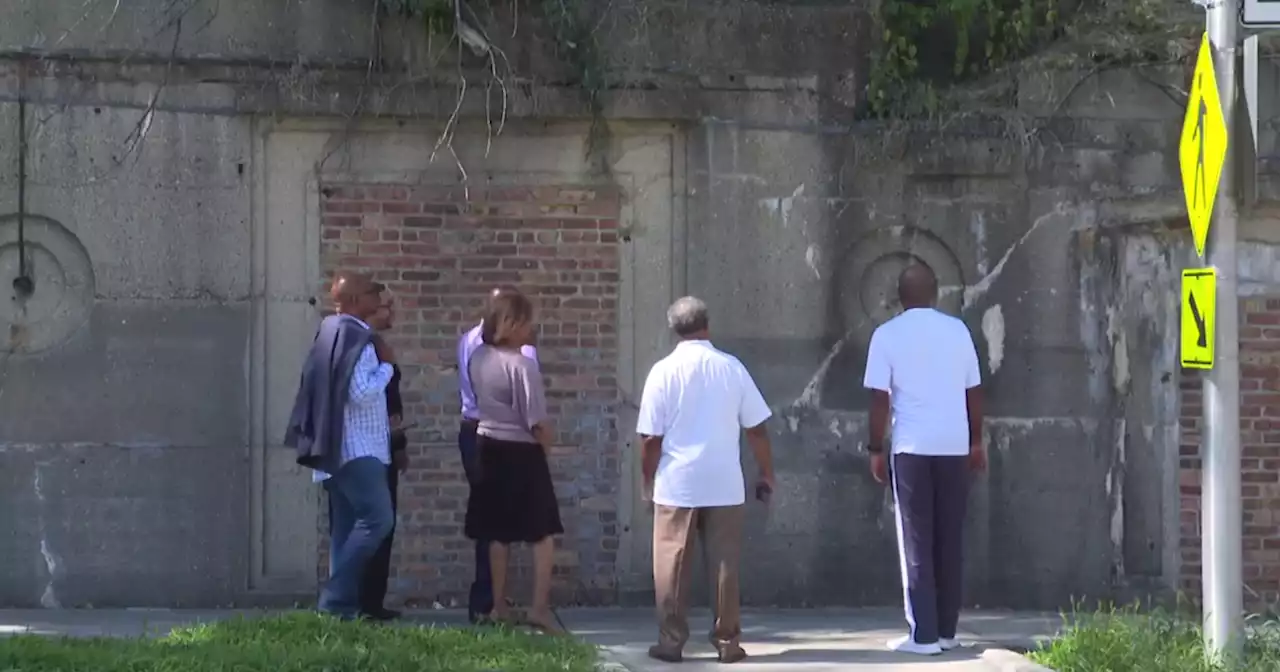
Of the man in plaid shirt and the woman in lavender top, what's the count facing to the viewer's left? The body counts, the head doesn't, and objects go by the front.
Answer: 0

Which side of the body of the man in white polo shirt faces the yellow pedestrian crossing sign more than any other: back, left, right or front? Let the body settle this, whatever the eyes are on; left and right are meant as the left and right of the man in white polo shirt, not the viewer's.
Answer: right

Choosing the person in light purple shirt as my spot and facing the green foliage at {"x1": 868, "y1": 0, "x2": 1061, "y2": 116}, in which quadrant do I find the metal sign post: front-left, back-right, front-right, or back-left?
front-right

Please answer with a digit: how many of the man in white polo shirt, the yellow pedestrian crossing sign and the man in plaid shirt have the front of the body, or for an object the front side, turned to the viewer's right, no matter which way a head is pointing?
1

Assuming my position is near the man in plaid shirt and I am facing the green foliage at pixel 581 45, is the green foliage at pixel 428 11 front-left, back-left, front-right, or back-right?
front-left

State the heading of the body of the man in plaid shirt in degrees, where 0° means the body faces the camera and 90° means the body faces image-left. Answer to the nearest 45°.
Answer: approximately 270°

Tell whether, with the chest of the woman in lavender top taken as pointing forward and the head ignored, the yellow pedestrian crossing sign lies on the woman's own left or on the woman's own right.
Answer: on the woman's own right

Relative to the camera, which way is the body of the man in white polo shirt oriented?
away from the camera

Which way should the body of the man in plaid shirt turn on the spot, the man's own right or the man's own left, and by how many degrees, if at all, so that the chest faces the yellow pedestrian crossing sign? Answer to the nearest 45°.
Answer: approximately 45° to the man's own right

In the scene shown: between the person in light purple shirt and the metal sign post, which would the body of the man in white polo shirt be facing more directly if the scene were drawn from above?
the person in light purple shirt

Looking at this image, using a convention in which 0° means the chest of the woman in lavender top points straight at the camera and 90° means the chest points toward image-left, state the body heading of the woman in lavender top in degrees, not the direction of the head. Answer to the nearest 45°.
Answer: approximately 225°

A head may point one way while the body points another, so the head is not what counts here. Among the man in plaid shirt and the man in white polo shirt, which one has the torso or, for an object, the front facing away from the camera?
the man in white polo shirt
